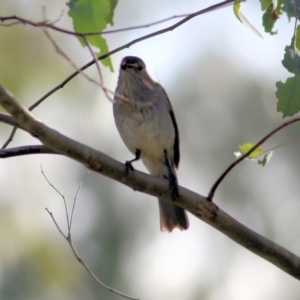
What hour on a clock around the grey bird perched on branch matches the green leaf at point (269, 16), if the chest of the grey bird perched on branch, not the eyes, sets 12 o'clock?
The green leaf is roughly at 10 o'clock from the grey bird perched on branch.

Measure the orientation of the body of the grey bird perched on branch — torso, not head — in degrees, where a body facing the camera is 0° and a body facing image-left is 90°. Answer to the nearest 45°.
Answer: approximately 45°

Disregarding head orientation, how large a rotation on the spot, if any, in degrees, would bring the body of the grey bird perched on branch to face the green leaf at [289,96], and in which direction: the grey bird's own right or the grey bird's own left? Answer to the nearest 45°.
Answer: approximately 45° to the grey bird's own left

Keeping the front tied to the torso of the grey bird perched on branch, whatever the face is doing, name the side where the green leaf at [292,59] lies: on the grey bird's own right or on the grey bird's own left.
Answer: on the grey bird's own left
